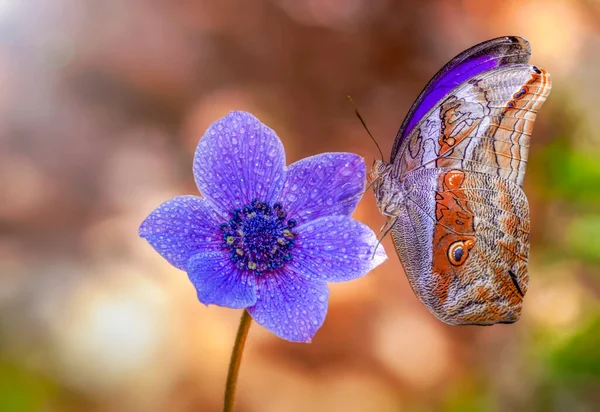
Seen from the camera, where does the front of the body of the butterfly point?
to the viewer's left
